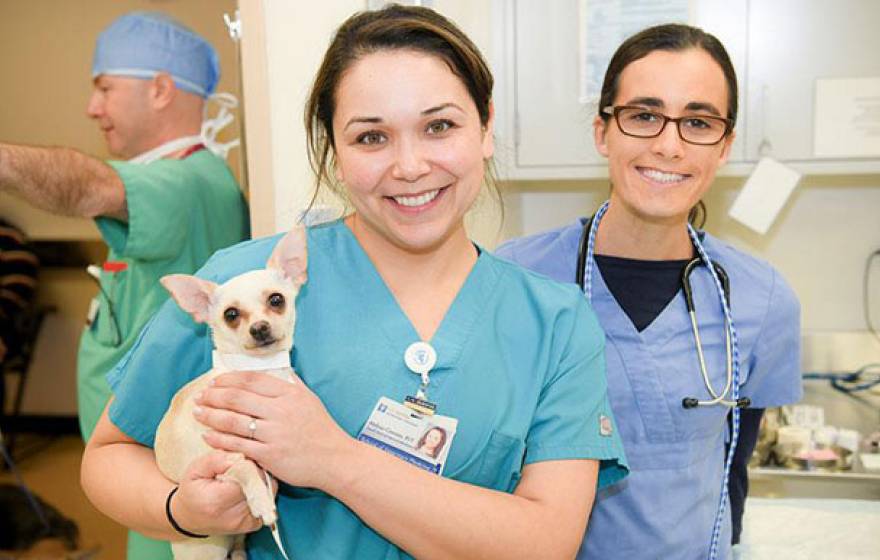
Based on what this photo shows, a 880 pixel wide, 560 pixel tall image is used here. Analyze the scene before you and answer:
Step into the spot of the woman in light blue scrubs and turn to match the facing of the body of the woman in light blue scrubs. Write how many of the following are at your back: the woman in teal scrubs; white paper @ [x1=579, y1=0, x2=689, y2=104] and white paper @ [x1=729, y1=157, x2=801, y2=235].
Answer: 2

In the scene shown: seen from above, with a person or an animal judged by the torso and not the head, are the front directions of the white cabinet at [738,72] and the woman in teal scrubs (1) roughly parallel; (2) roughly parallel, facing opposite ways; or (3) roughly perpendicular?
roughly parallel

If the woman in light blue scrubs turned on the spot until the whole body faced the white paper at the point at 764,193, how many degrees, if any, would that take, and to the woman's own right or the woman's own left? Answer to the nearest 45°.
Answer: approximately 180°

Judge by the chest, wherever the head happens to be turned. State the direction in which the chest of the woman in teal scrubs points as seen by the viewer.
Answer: toward the camera

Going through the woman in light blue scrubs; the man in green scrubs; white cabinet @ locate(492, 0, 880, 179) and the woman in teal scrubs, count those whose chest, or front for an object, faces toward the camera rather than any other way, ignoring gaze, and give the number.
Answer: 3

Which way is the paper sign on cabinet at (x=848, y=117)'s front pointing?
toward the camera

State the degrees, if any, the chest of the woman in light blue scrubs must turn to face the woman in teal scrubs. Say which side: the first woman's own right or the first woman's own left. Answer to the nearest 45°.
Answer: approximately 45° to the first woman's own right

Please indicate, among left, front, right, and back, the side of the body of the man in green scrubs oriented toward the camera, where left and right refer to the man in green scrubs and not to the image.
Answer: left

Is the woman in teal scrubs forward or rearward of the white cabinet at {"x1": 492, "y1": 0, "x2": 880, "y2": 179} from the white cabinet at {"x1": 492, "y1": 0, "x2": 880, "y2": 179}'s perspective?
forward

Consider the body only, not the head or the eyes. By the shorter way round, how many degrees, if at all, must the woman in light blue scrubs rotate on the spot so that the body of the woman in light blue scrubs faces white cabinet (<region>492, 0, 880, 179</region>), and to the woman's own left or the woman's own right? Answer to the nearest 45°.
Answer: approximately 180°

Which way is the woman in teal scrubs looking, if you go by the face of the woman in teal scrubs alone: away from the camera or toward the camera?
toward the camera

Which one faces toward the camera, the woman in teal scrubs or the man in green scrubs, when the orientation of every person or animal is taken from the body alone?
the woman in teal scrubs

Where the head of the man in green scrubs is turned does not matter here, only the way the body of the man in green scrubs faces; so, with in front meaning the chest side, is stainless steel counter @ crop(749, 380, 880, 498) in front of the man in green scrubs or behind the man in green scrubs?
behind

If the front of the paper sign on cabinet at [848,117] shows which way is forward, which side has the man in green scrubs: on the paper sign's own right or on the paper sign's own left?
on the paper sign's own right

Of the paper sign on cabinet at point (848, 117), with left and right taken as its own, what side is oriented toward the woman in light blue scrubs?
front

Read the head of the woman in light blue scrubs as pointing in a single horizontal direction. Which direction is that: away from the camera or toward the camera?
toward the camera

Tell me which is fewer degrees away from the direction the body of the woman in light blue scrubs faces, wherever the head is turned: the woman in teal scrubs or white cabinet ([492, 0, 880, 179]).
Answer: the woman in teal scrubs

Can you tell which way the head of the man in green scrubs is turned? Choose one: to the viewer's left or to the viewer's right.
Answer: to the viewer's left

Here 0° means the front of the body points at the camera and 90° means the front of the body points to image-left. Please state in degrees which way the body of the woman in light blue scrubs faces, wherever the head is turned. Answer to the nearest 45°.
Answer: approximately 0°

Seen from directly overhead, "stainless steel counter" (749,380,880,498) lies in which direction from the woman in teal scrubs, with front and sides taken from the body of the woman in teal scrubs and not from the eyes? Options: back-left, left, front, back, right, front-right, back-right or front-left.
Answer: back-left
